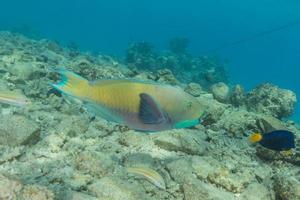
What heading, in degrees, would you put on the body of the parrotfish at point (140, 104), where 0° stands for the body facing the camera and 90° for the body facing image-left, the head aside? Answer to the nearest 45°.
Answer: approximately 270°

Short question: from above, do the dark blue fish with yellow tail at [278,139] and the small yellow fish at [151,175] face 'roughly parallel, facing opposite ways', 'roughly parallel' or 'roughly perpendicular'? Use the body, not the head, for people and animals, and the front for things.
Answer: roughly parallel

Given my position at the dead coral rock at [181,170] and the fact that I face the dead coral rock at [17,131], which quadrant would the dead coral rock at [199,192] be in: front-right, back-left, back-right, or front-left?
back-left

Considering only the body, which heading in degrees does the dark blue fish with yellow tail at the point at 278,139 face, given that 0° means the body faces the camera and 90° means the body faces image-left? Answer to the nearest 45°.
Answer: approximately 270°

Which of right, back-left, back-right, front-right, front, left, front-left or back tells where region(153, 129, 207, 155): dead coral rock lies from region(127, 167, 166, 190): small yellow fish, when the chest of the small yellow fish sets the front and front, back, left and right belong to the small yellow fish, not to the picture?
left

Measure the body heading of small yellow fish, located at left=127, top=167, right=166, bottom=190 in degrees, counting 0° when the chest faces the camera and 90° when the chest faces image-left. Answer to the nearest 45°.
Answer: approximately 270°
